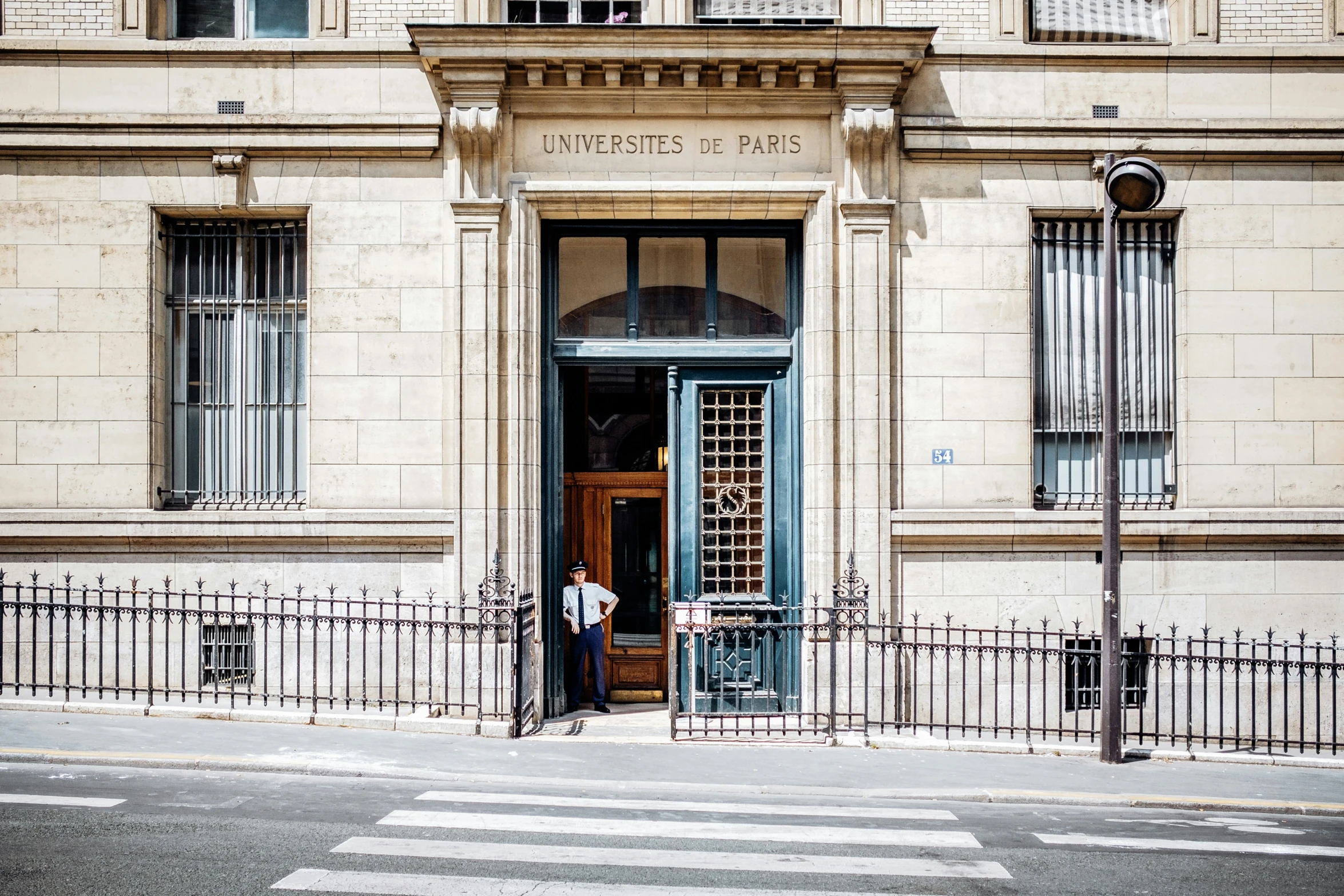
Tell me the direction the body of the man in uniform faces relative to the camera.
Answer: toward the camera

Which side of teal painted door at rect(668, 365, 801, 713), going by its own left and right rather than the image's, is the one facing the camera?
front

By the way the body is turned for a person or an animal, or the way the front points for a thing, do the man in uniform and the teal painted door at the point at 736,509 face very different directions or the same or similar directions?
same or similar directions

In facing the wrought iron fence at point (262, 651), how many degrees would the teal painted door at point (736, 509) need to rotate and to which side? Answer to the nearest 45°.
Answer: approximately 90° to its right

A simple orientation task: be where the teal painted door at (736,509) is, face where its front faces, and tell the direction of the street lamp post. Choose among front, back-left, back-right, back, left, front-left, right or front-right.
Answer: front-left

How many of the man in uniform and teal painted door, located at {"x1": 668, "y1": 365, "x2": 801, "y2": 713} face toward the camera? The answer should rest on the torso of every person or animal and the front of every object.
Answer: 2

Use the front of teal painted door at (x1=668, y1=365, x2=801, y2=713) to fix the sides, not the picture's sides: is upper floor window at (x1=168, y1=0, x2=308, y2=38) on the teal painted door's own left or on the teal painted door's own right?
on the teal painted door's own right

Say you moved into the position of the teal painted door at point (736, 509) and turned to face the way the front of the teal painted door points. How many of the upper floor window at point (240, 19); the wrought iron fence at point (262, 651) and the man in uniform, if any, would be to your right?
3

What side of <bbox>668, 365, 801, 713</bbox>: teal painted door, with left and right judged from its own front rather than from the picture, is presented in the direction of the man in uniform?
right
